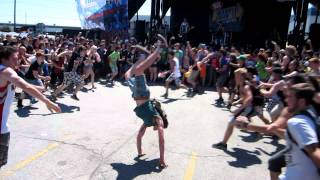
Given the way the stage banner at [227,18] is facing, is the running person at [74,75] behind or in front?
in front

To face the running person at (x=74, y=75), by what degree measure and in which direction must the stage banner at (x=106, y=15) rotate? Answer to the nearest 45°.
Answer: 0° — it already faces them

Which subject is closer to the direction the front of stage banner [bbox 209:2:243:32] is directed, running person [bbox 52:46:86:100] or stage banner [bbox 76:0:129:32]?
the running person

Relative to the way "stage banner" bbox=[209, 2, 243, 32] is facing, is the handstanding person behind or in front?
in front

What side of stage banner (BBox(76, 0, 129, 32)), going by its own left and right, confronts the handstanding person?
front

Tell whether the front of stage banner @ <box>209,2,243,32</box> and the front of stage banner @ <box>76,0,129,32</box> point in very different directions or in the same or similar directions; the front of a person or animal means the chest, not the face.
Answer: same or similar directions

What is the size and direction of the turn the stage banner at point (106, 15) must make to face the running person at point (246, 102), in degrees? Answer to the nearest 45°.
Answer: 0° — it already faces them

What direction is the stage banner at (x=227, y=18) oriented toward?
toward the camera

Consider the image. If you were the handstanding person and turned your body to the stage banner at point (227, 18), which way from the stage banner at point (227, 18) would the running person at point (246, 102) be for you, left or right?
right

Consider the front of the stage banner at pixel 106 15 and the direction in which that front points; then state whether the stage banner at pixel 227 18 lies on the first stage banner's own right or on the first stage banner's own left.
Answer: on the first stage banner's own left

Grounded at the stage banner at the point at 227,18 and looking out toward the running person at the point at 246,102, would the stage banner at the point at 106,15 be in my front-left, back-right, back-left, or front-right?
front-right

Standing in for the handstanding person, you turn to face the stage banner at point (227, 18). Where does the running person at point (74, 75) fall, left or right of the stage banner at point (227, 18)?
left

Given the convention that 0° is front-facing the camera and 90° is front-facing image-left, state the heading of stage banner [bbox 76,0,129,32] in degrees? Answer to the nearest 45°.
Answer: approximately 0°

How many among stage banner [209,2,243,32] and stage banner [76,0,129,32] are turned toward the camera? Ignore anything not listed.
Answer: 2
